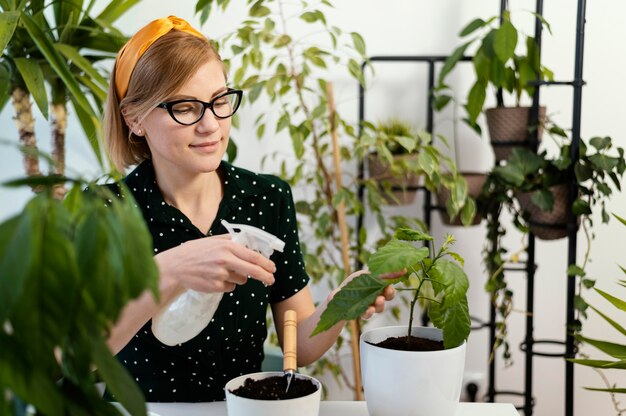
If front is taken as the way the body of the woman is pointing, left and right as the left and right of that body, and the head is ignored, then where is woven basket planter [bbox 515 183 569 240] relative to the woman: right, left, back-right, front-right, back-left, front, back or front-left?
left

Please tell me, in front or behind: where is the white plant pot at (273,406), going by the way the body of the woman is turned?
in front

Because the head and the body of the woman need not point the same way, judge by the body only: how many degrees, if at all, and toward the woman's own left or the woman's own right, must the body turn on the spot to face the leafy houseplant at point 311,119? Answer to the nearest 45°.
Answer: approximately 135° to the woman's own left

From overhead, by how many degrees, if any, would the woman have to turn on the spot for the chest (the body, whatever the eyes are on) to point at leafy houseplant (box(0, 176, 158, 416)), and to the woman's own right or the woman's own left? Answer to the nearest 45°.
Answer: approximately 45° to the woman's own right

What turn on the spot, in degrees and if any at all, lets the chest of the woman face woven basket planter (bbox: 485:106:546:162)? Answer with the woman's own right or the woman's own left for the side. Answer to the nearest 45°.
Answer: approximately 90° to the woman's own left

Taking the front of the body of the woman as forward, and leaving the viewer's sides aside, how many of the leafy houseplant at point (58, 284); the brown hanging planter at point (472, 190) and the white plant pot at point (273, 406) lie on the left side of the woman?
1

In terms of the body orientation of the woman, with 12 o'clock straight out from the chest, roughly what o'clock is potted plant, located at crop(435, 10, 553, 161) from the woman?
The potted plant is roughly at 9 o'clock from the woman.

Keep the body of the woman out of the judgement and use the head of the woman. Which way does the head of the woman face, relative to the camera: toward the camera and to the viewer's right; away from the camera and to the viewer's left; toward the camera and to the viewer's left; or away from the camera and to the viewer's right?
toward the camera and to the viewer's right

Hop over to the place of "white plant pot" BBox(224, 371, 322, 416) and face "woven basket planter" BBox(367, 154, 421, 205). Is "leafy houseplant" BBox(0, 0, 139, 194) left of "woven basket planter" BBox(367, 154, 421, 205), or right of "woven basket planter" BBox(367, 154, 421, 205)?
left

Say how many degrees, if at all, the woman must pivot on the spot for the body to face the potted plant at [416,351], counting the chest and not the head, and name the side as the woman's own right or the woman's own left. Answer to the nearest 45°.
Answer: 0° — they already face it

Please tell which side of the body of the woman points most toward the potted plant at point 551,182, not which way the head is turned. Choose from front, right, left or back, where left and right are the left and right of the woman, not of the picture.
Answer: left

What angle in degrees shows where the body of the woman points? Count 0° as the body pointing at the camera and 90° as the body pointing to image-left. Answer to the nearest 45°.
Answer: approximately 315°

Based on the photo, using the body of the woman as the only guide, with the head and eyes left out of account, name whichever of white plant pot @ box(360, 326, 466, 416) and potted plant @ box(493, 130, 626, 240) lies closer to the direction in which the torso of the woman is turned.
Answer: the white plant pot
